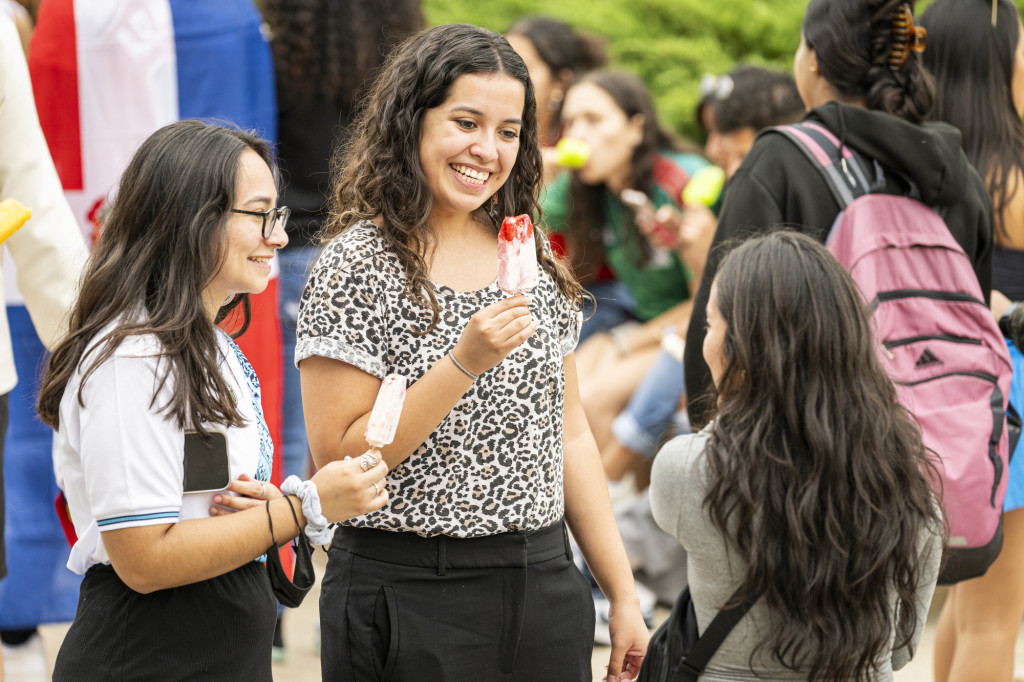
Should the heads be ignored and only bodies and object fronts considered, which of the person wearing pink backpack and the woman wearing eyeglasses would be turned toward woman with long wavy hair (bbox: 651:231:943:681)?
the woman wearing eyeglasses

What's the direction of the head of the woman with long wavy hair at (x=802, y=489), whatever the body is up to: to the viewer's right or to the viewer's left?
to the viewer's left

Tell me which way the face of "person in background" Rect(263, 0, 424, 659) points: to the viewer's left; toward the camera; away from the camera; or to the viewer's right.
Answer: away from the camera

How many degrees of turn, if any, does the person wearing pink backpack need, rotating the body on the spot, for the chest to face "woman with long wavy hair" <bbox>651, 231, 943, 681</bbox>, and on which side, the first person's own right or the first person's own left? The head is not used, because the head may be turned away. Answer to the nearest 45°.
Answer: approximately 135° to the first person's own left

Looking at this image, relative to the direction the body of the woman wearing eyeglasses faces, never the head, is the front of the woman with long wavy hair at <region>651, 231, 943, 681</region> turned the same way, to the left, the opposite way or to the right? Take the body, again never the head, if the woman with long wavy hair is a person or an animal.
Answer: to the left

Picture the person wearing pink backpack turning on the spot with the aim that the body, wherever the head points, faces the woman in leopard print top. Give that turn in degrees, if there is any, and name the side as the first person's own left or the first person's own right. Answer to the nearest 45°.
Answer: approximately 90° to the first person's own left

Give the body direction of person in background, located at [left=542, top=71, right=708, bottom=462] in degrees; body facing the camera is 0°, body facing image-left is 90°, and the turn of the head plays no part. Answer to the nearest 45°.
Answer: approximately 45°

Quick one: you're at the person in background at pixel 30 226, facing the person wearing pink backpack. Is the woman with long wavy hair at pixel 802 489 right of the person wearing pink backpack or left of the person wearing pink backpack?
right

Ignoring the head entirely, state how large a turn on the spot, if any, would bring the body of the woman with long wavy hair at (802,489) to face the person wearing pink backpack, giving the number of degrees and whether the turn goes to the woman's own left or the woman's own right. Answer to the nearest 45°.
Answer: approximately 45° to the woman's own right
